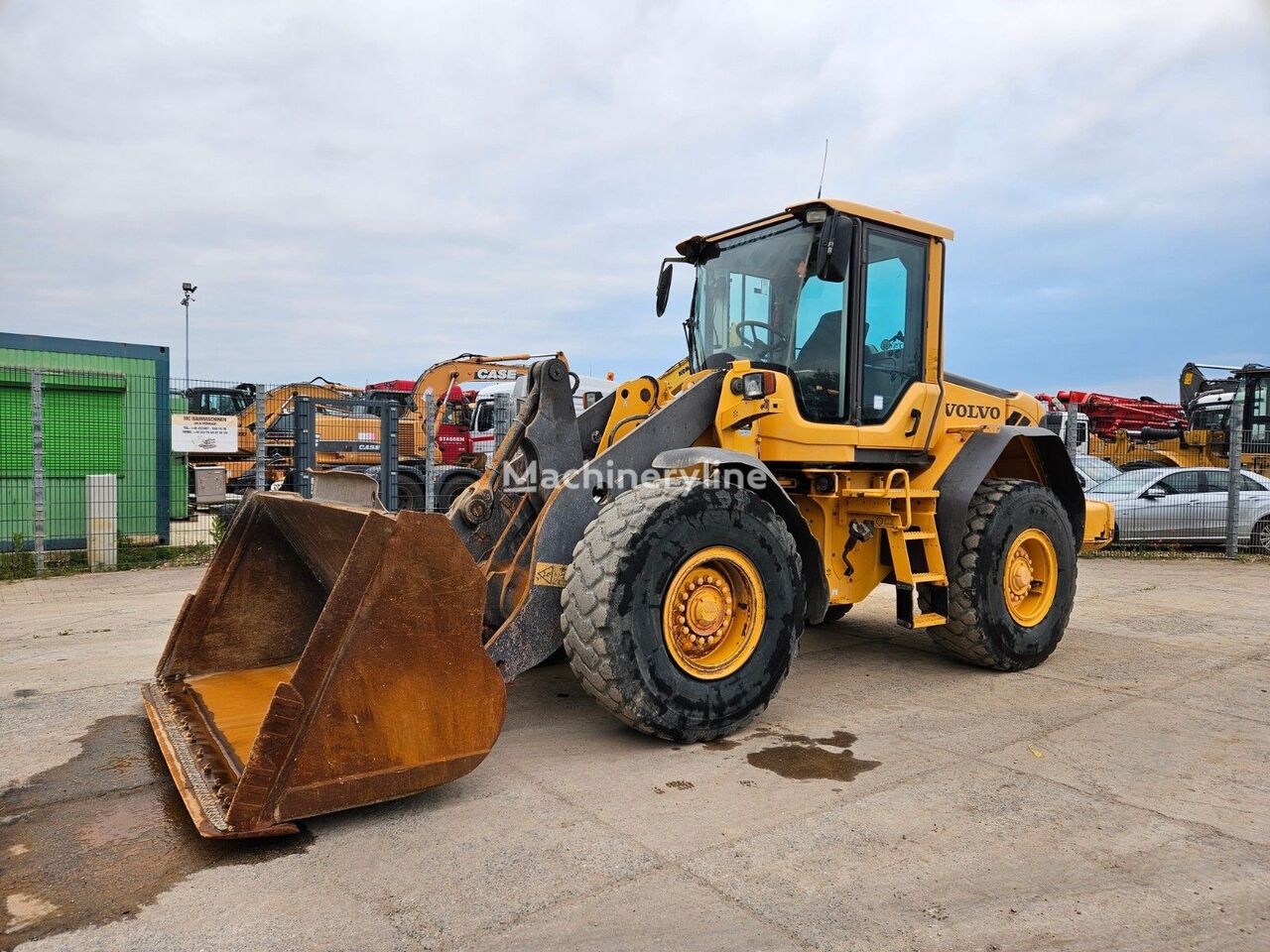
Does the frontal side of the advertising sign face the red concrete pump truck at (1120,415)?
no

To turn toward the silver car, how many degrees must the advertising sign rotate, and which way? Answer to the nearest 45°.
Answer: approximately 45° to its left

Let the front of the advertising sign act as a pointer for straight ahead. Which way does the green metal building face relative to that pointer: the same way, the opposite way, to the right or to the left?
the same way

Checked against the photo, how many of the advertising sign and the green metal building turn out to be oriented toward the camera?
2

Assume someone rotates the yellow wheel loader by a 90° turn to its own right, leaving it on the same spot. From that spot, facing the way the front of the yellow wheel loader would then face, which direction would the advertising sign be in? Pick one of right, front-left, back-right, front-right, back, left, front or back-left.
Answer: front

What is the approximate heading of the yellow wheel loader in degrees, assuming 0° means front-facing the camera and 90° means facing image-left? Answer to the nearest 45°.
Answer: approximately 45°

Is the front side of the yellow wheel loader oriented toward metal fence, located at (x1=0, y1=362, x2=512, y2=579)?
no

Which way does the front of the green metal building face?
toward the camera

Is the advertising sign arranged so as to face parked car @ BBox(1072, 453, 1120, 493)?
no

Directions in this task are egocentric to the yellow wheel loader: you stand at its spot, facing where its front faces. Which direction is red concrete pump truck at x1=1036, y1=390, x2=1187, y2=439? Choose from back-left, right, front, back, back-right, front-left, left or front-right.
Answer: back

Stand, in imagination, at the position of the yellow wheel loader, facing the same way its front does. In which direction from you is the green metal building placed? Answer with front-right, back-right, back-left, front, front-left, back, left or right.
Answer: right

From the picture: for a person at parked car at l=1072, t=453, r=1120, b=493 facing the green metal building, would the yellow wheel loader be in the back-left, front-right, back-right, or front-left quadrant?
front-left

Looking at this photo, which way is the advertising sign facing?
toward the camera

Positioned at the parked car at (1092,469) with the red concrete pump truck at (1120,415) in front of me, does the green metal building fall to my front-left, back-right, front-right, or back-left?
back-left

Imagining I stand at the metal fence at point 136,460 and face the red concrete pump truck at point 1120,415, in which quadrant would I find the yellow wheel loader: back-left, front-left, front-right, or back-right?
front-right

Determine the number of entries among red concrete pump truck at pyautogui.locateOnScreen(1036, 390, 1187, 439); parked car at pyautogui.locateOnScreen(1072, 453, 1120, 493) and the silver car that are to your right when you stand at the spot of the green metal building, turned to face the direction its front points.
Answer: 0

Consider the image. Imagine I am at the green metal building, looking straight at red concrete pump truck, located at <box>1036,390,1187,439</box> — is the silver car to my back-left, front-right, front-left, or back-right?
front-right
